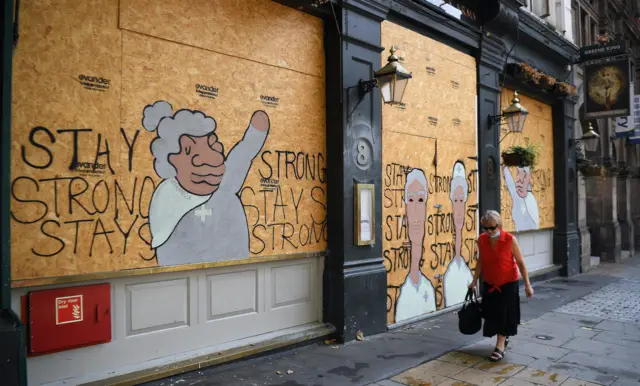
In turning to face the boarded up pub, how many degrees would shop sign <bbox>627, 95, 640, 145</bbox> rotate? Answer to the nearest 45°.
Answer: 0° — it already faces it

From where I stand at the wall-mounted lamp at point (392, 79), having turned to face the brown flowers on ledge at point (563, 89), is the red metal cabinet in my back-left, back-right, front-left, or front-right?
back-left

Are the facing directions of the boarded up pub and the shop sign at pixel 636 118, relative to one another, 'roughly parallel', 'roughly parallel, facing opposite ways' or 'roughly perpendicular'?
roughly perpendicular

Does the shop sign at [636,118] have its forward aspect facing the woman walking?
yes

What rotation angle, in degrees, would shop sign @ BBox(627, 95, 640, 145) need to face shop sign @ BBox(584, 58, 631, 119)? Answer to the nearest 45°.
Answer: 0° — it already faces it

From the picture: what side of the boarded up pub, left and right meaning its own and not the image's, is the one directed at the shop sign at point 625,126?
left

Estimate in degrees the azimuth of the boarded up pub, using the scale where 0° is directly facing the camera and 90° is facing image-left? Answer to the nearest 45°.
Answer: approximately 315°

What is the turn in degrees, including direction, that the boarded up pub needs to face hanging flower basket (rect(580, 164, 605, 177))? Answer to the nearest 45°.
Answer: approximately 90° to its left

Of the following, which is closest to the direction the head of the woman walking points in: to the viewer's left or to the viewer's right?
to the viewer's left

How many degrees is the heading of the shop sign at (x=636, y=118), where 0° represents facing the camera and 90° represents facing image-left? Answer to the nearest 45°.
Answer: approximately 0°
